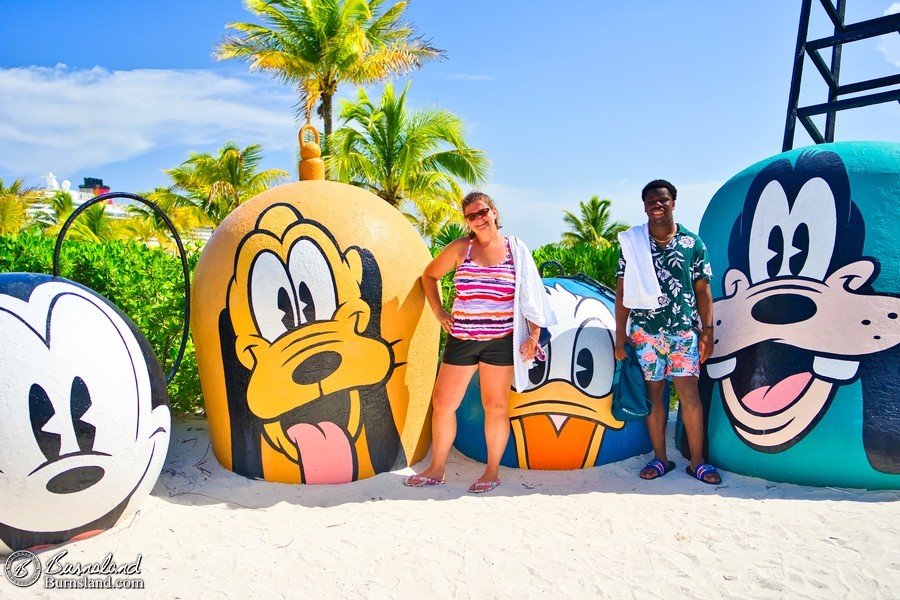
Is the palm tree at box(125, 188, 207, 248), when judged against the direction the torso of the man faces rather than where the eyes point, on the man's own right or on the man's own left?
on the man's own right

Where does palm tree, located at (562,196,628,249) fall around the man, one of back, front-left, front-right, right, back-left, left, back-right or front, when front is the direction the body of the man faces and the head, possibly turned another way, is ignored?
back

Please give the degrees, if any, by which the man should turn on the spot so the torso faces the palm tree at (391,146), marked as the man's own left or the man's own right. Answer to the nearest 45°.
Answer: approximately 135° to the man's own right

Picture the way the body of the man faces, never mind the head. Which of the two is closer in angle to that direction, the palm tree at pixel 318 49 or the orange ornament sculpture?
the orange ornament sculpture

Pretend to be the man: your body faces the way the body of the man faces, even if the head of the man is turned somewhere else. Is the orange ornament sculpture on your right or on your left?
on your right

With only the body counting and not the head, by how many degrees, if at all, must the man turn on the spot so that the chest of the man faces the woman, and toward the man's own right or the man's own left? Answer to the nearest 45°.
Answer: approximately 90° to the man's own right

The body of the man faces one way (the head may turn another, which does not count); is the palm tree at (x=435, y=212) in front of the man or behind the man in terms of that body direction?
behind

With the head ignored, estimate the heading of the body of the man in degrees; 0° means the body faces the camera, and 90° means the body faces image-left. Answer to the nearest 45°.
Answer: approximately 0°

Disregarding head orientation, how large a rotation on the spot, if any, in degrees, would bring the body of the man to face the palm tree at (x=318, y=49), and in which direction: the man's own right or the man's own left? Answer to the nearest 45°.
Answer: approximately 135° to the man's own right

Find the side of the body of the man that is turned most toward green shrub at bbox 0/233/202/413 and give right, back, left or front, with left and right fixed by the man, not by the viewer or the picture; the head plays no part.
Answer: right
